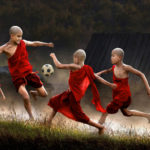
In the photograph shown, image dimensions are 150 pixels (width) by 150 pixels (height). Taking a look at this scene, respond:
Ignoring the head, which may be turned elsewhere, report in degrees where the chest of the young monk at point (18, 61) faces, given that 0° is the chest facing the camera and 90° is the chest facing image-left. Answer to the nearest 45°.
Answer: approximately 315°

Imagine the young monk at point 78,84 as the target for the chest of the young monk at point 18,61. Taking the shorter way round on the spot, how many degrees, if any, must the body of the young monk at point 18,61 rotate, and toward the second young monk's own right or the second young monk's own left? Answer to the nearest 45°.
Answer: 0° — they already face them
